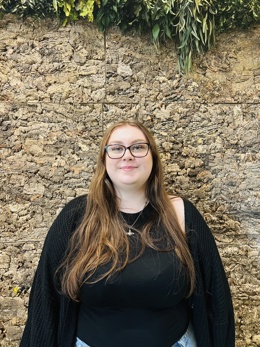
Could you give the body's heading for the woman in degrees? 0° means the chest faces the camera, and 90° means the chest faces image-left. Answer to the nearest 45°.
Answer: approximately 0°
